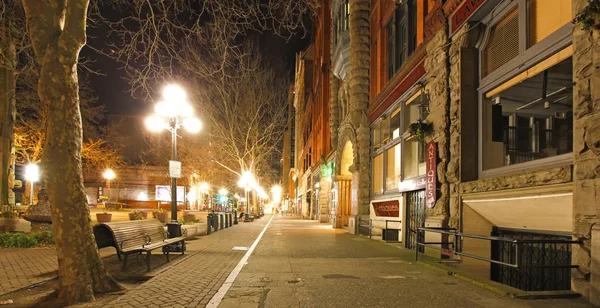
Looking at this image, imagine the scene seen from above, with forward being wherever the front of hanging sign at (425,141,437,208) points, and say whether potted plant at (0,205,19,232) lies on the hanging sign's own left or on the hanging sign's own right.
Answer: on the hanging sign's own right

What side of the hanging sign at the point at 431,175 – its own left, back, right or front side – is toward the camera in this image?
front

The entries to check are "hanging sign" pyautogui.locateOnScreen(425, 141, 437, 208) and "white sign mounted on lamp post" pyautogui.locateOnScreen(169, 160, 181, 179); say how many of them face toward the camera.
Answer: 2

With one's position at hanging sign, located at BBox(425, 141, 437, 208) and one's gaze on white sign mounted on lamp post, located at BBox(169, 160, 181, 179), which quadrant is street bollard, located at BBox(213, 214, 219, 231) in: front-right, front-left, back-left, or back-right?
front-right

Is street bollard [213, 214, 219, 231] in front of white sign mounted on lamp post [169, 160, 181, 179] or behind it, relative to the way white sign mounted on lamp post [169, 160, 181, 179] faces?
behind

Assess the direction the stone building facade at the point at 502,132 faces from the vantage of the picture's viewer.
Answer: facing the viewer and to the left of the viewer
